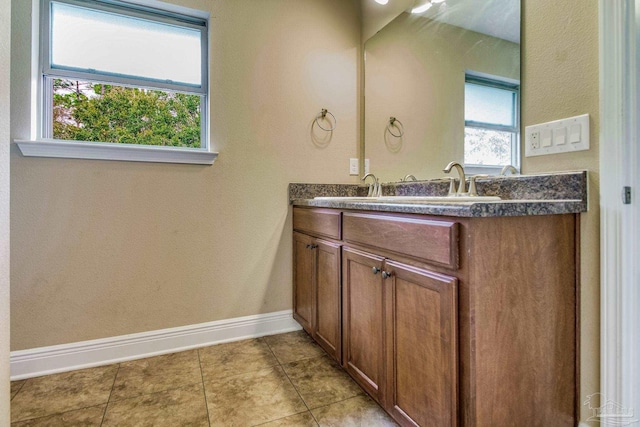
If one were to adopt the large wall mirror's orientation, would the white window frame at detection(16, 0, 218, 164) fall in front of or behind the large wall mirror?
in front

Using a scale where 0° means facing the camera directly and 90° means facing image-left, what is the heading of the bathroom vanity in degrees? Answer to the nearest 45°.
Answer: approximately 45°

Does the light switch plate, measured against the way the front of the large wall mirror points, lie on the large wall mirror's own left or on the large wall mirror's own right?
on the large wall mirror's own left

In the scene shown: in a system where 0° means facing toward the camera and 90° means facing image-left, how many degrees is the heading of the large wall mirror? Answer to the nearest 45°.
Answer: approximately 45°

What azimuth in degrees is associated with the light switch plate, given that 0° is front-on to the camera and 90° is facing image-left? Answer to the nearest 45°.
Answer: approximately 45°
